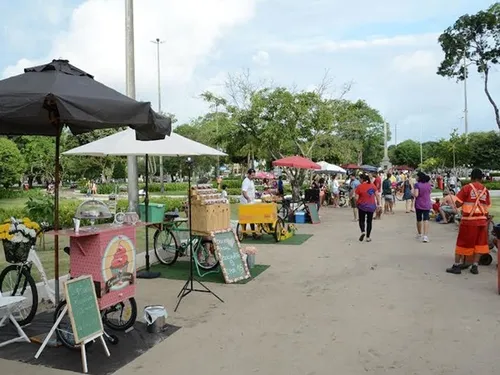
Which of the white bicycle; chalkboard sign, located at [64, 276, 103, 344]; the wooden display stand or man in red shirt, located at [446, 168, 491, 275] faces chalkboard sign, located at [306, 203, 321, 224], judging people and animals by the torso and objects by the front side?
the man in red shirt

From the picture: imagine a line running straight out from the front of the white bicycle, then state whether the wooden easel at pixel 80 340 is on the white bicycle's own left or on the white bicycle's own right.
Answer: on the white bicycle's own left

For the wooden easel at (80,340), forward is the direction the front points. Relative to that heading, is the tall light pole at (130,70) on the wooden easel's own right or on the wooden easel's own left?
on the wooden easel's own left

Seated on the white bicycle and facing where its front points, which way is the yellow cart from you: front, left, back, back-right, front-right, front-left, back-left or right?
back

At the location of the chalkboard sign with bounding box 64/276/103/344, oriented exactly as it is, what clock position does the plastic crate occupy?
The plastic crate is roughly at 8 o'clock from the chalkboard sign.

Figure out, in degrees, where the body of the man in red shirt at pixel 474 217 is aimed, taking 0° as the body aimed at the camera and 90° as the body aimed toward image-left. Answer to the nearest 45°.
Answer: approximately 135°

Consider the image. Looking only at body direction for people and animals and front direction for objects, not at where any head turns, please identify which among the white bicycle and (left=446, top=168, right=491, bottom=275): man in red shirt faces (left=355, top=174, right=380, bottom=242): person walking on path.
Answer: the man in red shirt
